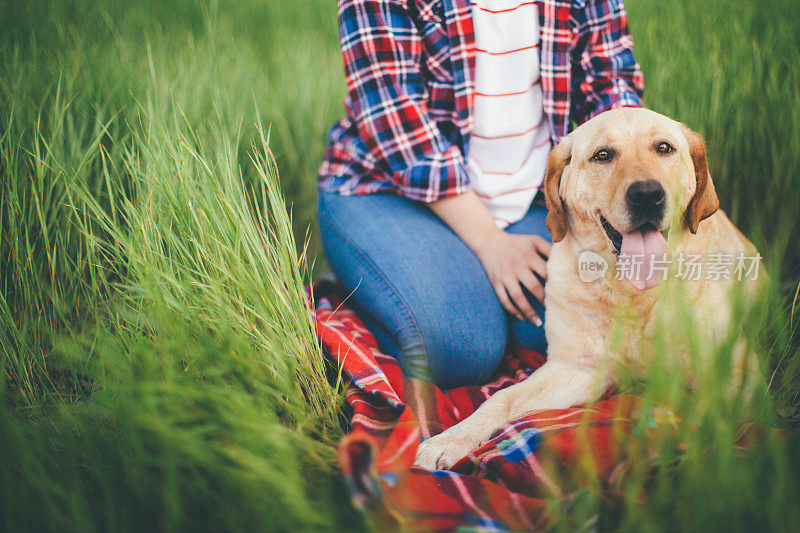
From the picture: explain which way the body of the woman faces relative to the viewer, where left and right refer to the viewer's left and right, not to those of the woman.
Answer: facing the viewer and to the right of the viewer
